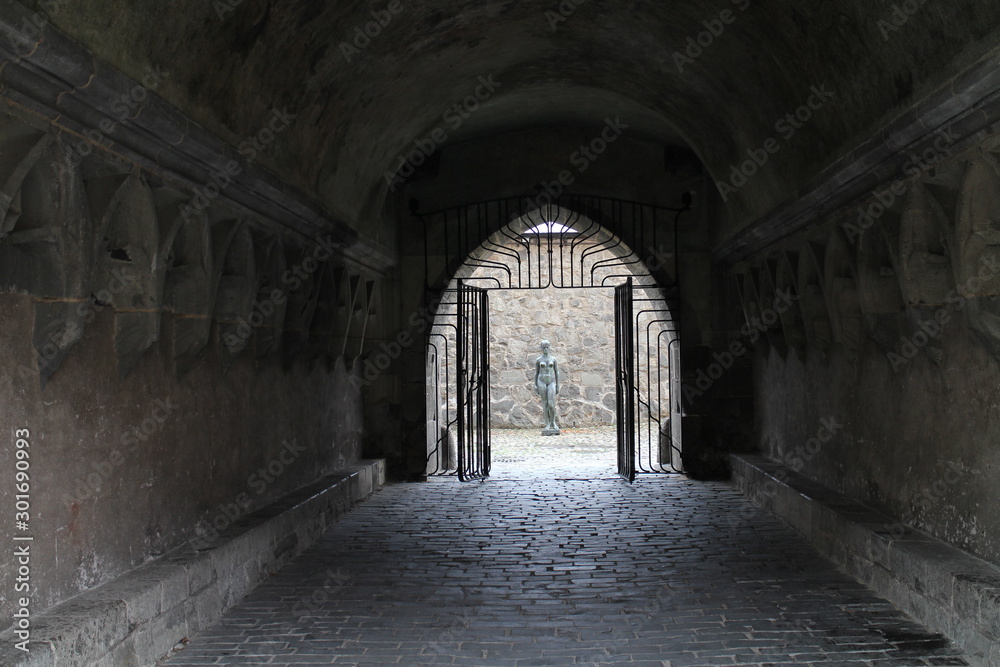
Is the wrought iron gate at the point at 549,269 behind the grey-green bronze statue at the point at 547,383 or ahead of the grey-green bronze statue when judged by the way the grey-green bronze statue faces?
ahead

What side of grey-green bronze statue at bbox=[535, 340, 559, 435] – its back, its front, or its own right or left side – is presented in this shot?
front
